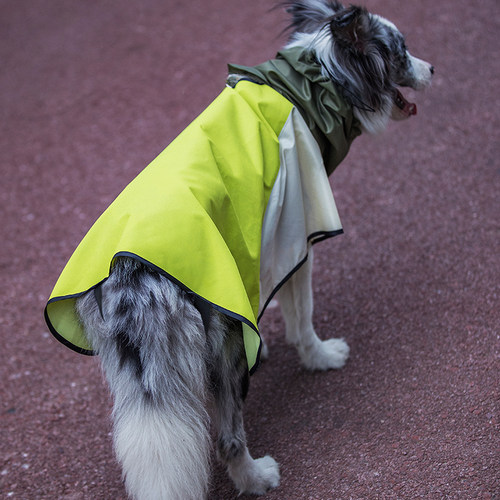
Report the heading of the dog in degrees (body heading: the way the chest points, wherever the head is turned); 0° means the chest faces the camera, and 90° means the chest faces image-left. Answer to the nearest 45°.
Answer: approximately 225°
